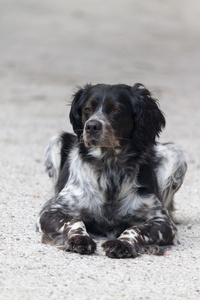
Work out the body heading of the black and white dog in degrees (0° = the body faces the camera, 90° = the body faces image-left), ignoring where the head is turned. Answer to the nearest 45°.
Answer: approximately 0°
